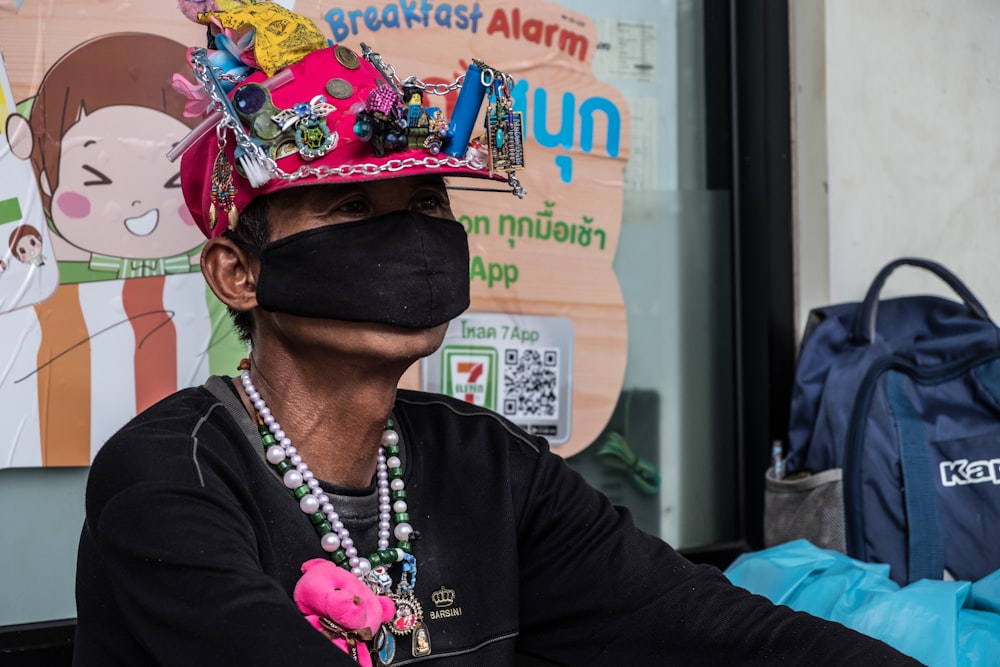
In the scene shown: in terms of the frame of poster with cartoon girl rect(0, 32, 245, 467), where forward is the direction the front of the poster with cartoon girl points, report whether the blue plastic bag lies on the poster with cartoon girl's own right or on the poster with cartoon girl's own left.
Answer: on the poster with cartoon girl's own left

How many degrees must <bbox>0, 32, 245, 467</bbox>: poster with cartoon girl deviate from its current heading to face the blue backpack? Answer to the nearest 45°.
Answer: approximately 90° to its left

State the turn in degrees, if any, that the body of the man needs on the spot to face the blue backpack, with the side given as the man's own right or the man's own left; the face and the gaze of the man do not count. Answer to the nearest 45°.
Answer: approximately 90° to the man's own left

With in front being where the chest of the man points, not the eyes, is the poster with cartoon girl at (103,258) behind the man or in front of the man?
behind

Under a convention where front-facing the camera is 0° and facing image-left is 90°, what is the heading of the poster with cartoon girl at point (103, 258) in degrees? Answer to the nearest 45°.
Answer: approximately 0°

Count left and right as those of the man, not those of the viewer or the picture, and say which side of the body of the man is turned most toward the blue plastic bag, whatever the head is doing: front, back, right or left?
left
